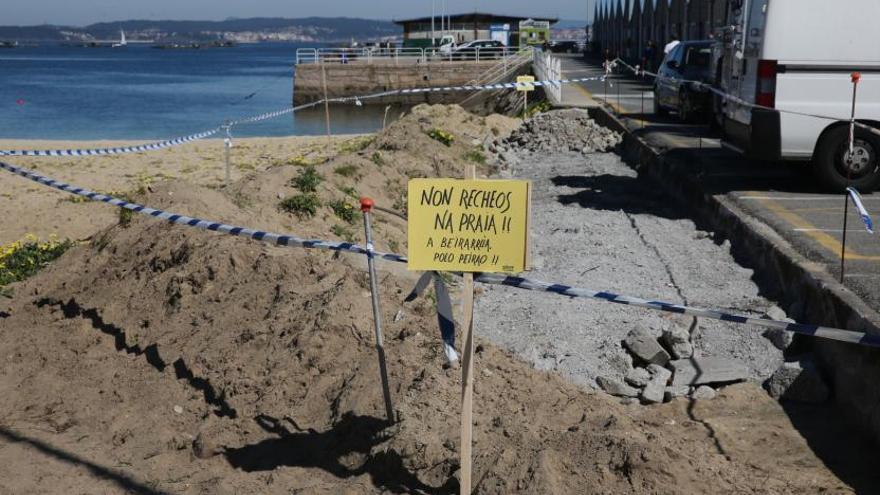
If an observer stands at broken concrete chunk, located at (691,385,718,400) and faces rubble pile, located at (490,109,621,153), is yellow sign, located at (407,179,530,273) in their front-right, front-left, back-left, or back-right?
back-left

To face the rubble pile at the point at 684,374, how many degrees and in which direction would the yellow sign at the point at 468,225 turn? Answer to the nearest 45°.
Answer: approximately 135° to its left

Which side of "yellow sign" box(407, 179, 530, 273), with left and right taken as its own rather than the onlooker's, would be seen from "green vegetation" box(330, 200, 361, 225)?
back

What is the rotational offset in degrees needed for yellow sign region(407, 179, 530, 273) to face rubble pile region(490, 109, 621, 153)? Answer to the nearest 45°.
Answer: approximately 180°

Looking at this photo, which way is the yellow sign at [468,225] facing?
toward the camera

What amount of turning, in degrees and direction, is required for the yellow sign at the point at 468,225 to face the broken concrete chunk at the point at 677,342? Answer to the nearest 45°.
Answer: approximately 135° to its left

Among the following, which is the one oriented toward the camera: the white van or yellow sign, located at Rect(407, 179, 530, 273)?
the yellow sign

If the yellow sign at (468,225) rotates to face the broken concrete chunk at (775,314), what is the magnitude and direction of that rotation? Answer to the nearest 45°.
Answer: approximately 135° to its left

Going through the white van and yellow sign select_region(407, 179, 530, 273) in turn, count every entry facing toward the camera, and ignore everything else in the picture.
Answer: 1
